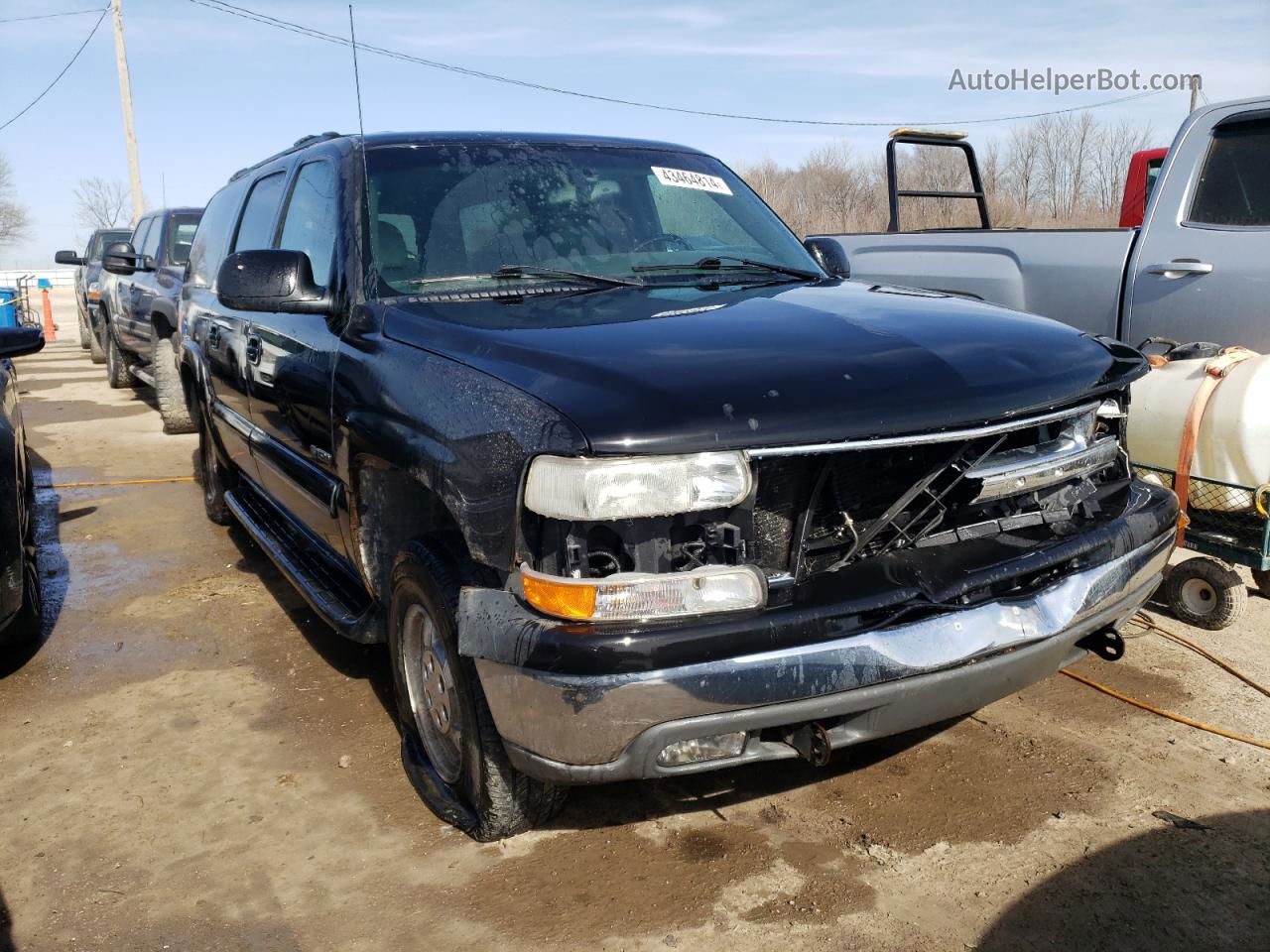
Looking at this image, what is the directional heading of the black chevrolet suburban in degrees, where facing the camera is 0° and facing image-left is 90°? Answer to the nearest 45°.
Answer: approximately 315°

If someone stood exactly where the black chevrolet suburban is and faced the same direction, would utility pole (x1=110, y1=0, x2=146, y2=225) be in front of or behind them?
behind

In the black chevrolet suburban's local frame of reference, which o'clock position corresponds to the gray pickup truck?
The gray pickup truck is roughly at 9 o'clock from the black chevrolet suburban.

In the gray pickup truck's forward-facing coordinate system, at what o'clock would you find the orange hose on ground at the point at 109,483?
The orange hose on ground is roughly at 6 o'clock from the gray pickup truck.

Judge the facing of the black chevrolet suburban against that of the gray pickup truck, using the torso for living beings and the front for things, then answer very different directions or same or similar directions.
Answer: same or similar directions

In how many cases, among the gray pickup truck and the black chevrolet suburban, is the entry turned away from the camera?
0

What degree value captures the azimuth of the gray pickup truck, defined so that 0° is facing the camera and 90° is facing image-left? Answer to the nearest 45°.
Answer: approximately 270°

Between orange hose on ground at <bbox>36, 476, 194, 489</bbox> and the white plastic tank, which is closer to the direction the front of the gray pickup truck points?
the white plastic tank

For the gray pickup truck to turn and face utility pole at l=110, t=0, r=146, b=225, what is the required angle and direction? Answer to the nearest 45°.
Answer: approximately 135° to its left

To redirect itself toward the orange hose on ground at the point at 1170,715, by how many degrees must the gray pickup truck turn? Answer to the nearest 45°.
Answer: approximately 90° to its right

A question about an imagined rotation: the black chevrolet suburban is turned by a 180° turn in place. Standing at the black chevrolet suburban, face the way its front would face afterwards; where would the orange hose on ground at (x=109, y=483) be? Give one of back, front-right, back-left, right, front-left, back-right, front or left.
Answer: front

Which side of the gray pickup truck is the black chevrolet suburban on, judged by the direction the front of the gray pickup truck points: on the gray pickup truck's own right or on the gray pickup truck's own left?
on the gray pickup truck's own right

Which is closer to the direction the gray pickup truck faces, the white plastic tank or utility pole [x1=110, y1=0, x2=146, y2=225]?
the white plastic tank
